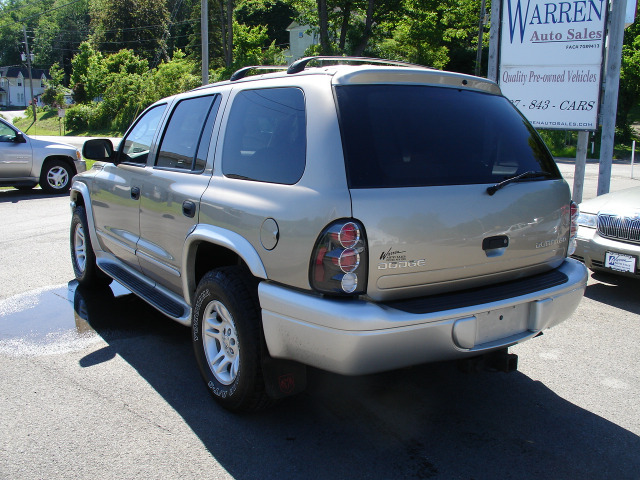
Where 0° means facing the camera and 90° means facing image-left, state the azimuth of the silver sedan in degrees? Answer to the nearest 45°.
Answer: approximately 45°

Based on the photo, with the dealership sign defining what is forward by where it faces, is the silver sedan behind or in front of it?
in front

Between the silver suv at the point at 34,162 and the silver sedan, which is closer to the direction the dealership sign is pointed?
the silver sedan

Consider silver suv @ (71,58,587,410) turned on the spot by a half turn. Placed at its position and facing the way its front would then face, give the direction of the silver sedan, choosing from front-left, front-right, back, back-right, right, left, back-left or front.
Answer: left

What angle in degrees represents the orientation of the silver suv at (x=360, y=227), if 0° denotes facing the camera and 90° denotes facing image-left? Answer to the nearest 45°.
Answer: approximately 135°

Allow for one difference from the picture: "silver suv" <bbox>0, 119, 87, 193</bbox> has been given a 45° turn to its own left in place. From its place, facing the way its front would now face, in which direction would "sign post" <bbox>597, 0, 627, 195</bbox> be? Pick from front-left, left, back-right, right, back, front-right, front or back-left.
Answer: right

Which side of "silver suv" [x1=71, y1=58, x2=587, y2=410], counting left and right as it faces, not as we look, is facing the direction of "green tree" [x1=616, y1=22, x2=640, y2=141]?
right

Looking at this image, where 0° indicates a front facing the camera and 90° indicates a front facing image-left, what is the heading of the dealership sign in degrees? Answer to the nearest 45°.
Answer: approximately 0°

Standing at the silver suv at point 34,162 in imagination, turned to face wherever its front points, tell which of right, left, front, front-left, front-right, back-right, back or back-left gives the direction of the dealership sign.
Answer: front-right
